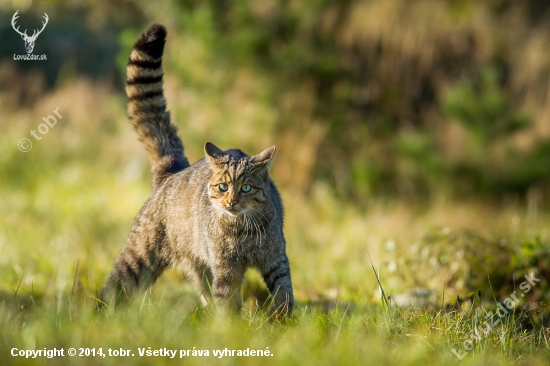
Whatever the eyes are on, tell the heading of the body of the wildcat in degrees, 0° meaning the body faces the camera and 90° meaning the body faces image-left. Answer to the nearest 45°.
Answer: approximately 315°
